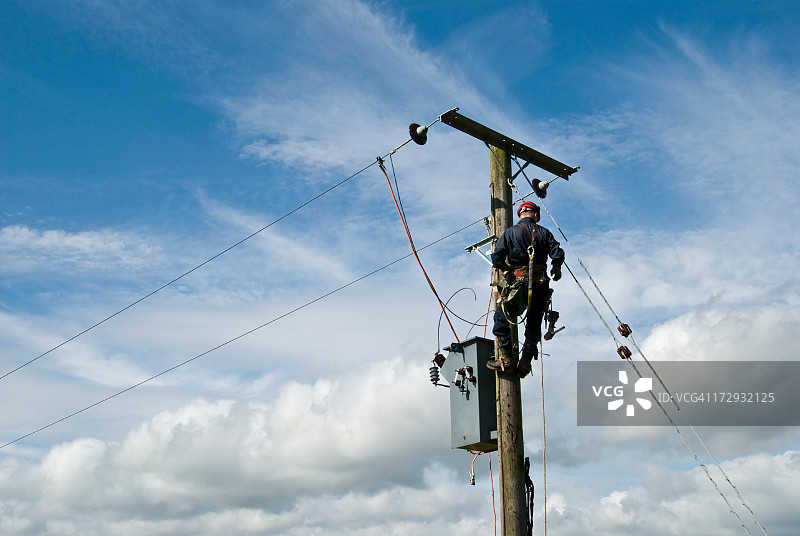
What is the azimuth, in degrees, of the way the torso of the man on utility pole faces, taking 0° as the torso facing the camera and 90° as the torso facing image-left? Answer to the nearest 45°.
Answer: approximately 180°
